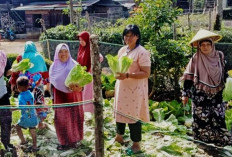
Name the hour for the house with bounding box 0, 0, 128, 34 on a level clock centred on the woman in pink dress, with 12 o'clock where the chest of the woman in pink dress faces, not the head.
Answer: The house is roughly at 4 o'clock from the woman in pink dress.

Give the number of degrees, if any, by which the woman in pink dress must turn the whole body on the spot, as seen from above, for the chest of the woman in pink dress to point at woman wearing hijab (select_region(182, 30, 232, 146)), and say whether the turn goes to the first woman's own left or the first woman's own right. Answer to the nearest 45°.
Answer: approximately 135° to the first woman's own left
